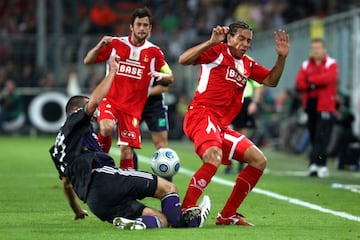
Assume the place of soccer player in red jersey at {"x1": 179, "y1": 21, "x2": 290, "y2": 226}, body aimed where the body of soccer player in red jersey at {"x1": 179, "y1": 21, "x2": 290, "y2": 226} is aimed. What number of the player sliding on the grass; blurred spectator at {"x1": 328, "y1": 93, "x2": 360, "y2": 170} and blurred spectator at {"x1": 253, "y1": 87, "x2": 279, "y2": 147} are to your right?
1

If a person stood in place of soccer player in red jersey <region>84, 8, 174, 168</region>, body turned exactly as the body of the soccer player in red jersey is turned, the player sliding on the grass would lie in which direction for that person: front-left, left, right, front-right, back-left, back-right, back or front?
front

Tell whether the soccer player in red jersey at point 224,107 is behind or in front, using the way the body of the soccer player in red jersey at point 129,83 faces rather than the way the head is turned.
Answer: in front

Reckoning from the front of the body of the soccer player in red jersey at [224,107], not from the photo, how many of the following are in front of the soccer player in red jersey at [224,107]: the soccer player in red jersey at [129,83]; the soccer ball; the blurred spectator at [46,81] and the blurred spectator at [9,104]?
0

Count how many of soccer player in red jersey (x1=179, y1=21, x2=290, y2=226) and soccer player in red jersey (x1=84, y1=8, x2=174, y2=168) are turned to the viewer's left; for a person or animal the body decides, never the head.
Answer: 0

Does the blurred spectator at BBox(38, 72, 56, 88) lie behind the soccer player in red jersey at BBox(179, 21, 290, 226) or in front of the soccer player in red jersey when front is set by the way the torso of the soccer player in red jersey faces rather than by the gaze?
behind

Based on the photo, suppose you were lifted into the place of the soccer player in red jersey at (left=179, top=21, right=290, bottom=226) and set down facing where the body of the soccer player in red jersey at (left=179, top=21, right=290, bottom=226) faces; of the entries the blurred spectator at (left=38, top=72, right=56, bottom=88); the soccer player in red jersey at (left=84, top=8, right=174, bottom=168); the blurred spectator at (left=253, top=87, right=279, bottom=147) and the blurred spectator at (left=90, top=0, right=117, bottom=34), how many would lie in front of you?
0

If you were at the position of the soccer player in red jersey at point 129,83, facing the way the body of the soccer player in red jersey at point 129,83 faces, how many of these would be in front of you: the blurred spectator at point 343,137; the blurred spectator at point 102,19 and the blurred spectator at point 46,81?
0

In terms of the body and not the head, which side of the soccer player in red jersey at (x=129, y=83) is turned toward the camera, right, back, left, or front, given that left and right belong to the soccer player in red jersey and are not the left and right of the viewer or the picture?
front

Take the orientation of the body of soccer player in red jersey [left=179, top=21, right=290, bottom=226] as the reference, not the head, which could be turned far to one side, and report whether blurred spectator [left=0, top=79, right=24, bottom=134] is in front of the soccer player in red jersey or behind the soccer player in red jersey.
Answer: behind

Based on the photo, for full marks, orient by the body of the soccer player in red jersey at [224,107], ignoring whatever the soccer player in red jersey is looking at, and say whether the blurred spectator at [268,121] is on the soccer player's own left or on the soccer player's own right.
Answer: on the soccer player's own left

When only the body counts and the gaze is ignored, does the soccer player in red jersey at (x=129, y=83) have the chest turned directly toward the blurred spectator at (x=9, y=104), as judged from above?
no

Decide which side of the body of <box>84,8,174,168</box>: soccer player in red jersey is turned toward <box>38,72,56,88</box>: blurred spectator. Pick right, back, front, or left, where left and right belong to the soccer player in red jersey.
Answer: back
